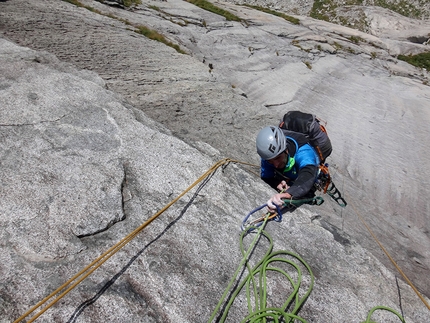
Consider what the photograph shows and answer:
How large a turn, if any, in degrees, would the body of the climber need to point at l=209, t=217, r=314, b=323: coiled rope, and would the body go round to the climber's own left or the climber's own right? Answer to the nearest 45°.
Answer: approximately 45° to the climber's own left

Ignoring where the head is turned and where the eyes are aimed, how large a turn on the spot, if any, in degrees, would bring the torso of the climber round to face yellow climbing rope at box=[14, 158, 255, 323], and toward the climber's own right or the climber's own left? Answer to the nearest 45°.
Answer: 0° — they already face it

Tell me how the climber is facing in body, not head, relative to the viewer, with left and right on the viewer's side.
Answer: facing the viewer and to the left of the viewer
